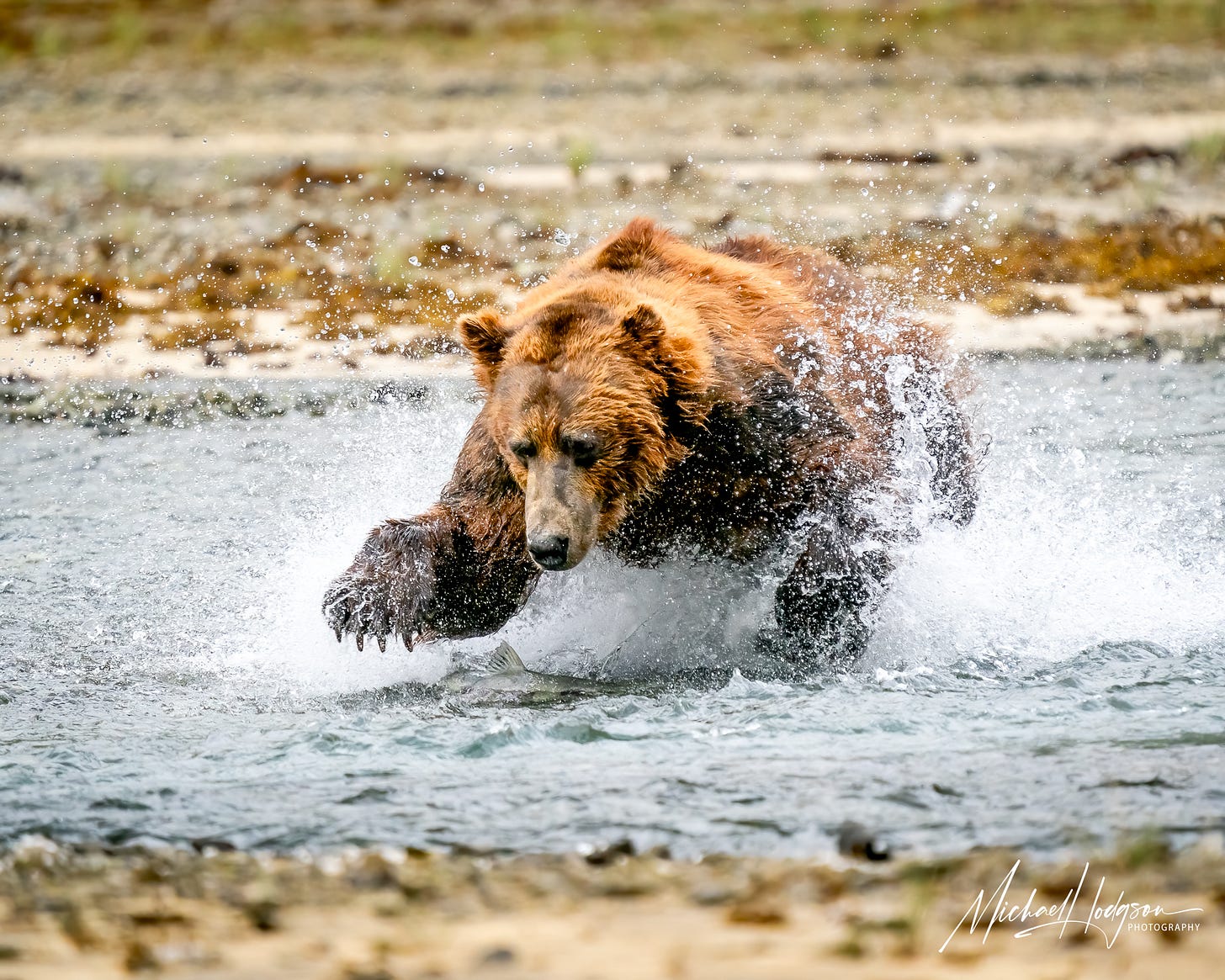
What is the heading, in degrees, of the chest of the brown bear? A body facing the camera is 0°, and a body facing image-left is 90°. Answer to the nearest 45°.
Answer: approximately 45°
